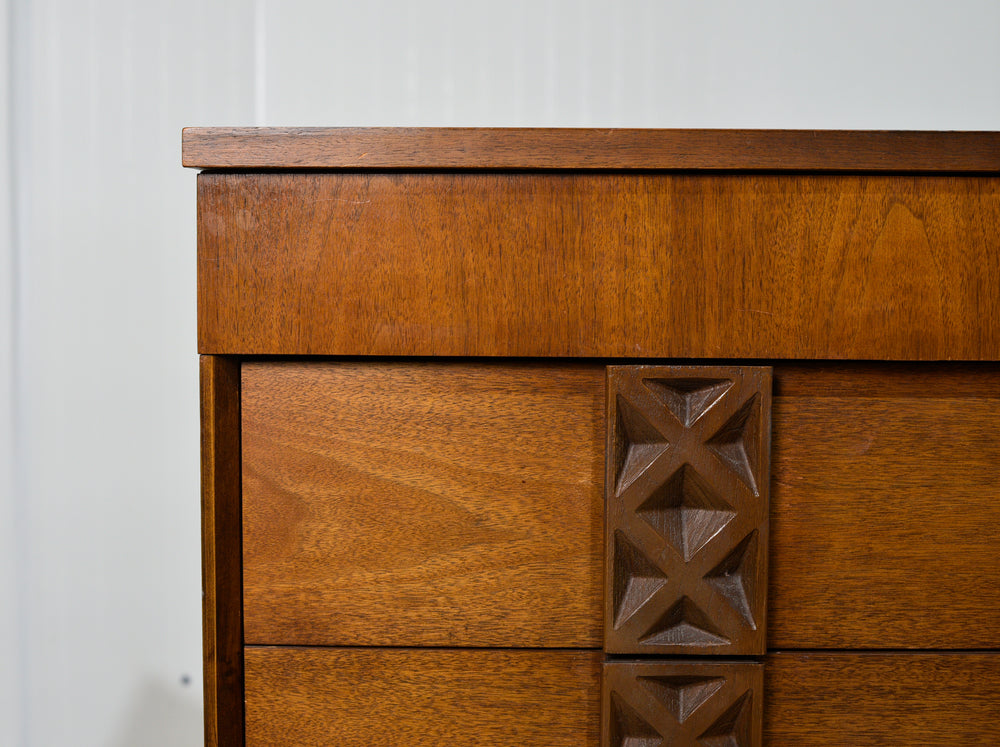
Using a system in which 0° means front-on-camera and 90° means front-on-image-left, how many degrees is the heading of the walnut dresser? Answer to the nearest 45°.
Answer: approximately 0°
